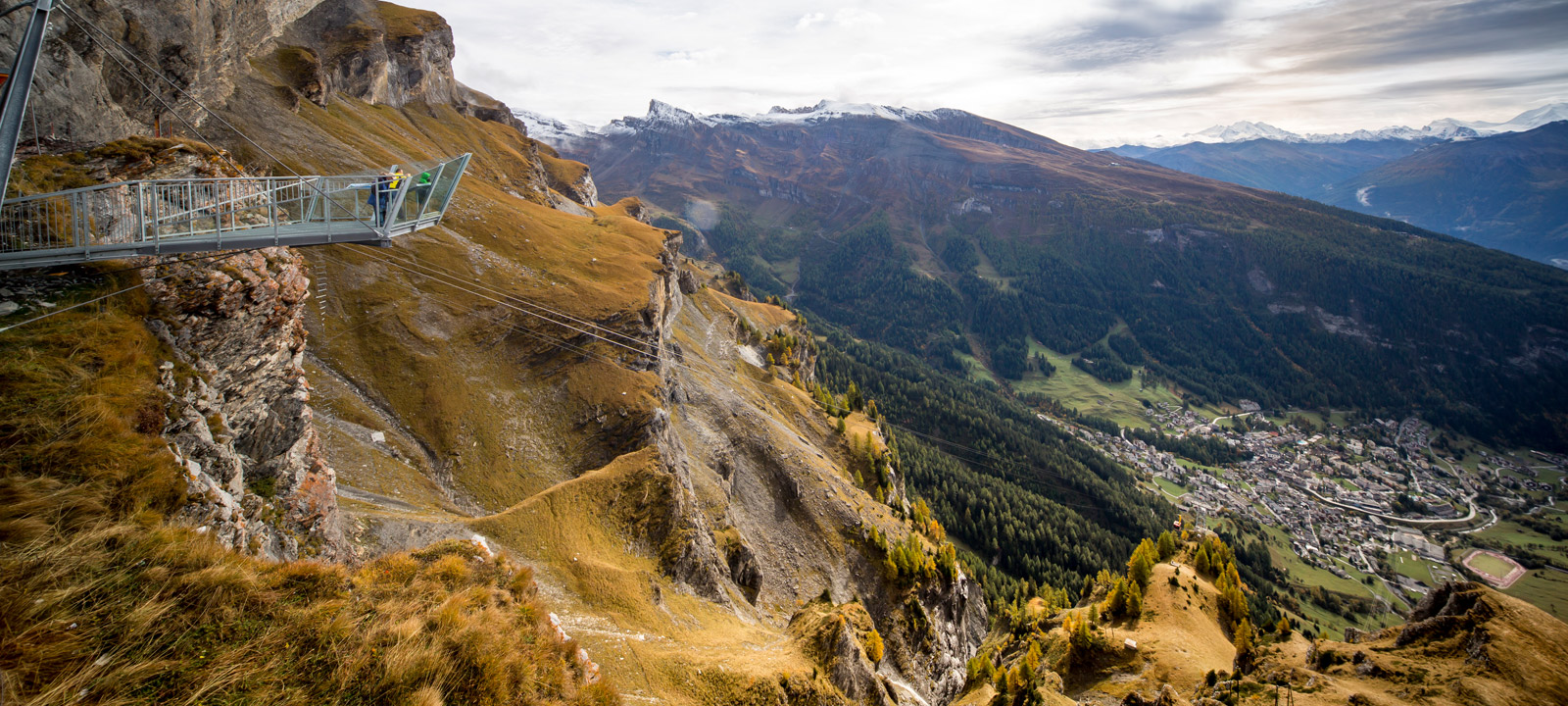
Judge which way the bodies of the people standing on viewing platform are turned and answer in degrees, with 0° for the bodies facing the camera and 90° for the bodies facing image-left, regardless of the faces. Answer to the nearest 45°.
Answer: approximately 270°

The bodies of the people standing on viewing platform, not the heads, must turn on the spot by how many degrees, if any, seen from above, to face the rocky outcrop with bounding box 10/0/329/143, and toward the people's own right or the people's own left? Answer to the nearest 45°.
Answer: approximately 135° to the people's own left
